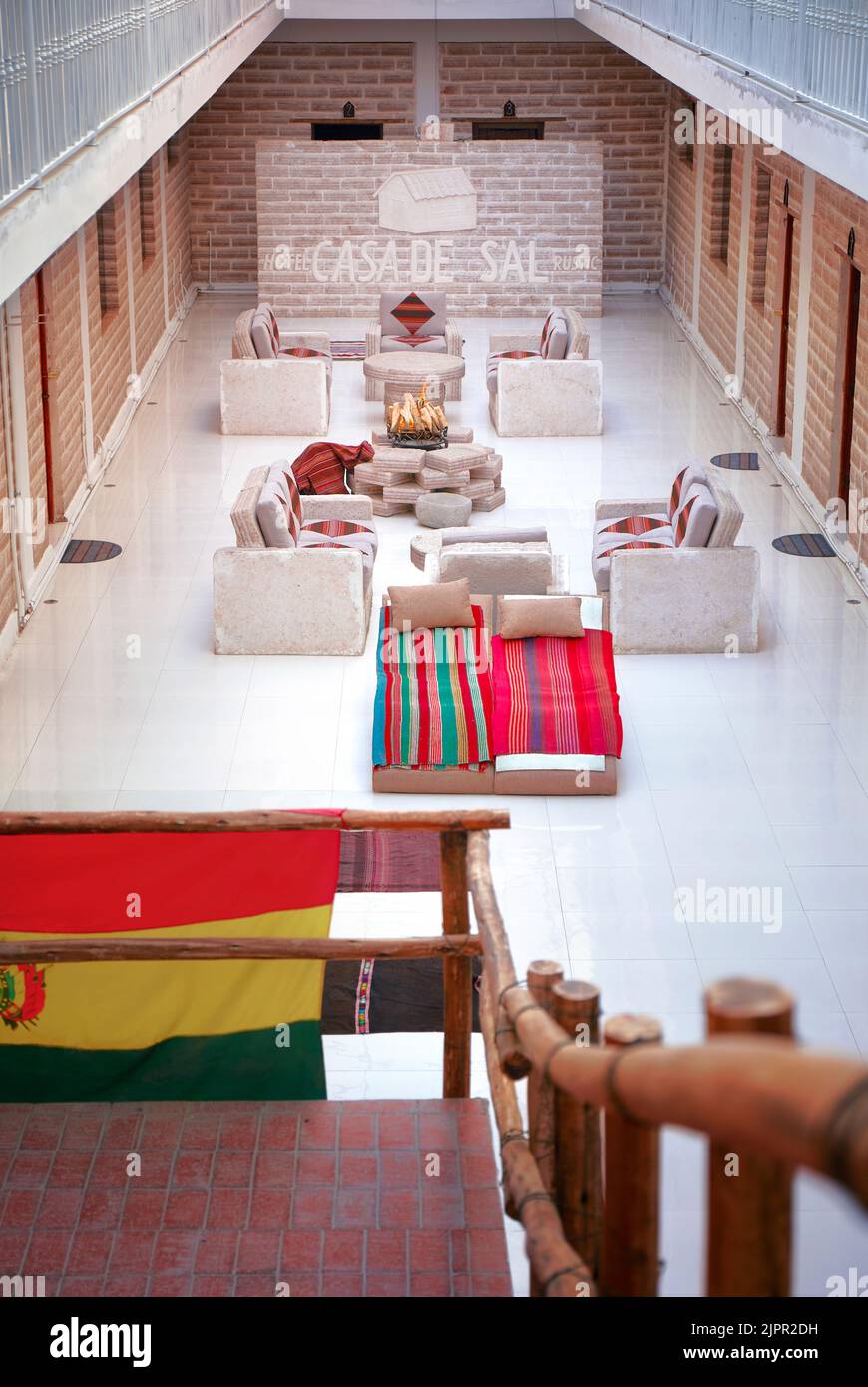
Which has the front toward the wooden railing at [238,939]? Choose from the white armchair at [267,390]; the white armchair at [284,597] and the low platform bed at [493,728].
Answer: the low platform bed

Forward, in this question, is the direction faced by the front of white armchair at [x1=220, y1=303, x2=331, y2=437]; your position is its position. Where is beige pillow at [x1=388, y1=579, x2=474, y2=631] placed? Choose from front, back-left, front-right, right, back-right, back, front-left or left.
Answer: right

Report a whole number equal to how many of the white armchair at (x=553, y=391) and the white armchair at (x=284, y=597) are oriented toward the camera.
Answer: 0

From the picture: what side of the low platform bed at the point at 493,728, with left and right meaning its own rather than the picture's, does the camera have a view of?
front

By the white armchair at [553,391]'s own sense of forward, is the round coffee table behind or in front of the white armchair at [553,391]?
in front

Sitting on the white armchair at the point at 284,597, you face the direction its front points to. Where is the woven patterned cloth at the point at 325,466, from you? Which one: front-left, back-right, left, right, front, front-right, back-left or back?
left

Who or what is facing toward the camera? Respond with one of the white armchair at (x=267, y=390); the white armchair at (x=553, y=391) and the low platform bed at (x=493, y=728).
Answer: the low platform bed

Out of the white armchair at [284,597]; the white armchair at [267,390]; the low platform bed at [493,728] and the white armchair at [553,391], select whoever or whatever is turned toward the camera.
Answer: the low platform bed

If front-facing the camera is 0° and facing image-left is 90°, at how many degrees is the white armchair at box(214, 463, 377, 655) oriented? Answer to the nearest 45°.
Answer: approximately 270°

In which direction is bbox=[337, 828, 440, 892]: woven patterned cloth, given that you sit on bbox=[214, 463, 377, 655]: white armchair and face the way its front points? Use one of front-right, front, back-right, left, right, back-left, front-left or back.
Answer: right

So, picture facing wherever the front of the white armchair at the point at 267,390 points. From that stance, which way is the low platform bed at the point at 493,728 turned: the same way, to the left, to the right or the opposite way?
to the right

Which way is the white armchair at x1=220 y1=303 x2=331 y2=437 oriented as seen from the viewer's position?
to the viewer's right

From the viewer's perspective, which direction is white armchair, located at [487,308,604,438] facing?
to the viewer's left

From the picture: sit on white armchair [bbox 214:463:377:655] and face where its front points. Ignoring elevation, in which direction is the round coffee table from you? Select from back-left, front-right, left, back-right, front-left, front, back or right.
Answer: left
